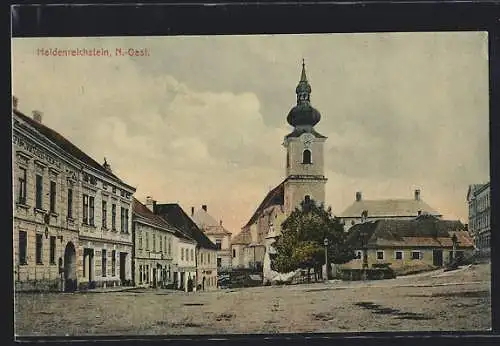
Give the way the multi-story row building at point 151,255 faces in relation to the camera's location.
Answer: facing the viewer and to the right of the viewer

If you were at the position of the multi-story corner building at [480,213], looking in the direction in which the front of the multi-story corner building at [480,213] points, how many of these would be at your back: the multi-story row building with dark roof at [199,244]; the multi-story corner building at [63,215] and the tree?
0

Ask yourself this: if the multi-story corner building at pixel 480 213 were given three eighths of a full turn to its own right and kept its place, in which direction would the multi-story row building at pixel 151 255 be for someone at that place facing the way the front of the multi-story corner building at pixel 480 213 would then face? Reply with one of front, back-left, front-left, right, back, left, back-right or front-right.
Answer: left

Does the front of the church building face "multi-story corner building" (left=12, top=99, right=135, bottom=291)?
no

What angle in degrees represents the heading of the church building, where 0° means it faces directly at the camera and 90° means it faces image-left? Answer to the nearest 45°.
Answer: approximately 315°

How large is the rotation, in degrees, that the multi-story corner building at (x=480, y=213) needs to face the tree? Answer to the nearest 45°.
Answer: approximately 45° to its right

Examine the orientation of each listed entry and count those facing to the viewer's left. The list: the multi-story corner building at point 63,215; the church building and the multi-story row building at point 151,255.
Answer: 0

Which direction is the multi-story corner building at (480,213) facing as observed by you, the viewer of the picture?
facing the viewer and to the left of the viewer

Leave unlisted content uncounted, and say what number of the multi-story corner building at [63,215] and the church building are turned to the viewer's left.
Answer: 0

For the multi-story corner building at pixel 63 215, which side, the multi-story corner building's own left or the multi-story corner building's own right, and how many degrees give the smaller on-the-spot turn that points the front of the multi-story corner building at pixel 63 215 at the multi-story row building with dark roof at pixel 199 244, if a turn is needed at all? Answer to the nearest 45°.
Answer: approximately 45° to the multi-story corner building's own left

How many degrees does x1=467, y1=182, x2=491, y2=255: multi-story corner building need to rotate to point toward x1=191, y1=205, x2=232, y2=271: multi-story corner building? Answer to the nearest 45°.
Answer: approximately 45° to its right

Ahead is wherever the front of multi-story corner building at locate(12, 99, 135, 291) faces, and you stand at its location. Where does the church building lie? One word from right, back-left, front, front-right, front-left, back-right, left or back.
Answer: front-left

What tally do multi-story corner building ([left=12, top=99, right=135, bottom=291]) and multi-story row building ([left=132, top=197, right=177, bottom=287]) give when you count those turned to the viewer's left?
0

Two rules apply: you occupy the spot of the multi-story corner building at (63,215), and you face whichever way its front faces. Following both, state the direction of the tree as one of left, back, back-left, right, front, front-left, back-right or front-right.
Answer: front-left
